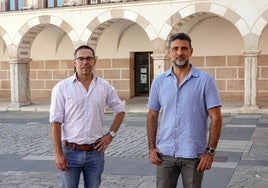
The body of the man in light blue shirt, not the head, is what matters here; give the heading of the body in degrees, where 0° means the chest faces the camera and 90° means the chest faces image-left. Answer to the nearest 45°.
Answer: approximately 0°

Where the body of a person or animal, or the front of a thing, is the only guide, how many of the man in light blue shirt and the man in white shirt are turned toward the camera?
2

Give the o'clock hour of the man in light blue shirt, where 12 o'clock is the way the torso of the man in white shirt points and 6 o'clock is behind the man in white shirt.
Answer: The man in light blue shirt is roughly at 10 o'clock from the man in white shirt.

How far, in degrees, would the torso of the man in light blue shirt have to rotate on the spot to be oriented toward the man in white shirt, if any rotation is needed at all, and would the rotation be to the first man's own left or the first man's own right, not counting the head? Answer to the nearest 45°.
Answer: approximately 90° to the first man's own right

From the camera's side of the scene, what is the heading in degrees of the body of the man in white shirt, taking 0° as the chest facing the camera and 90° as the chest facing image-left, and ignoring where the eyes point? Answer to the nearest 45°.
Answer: approximately 0°
